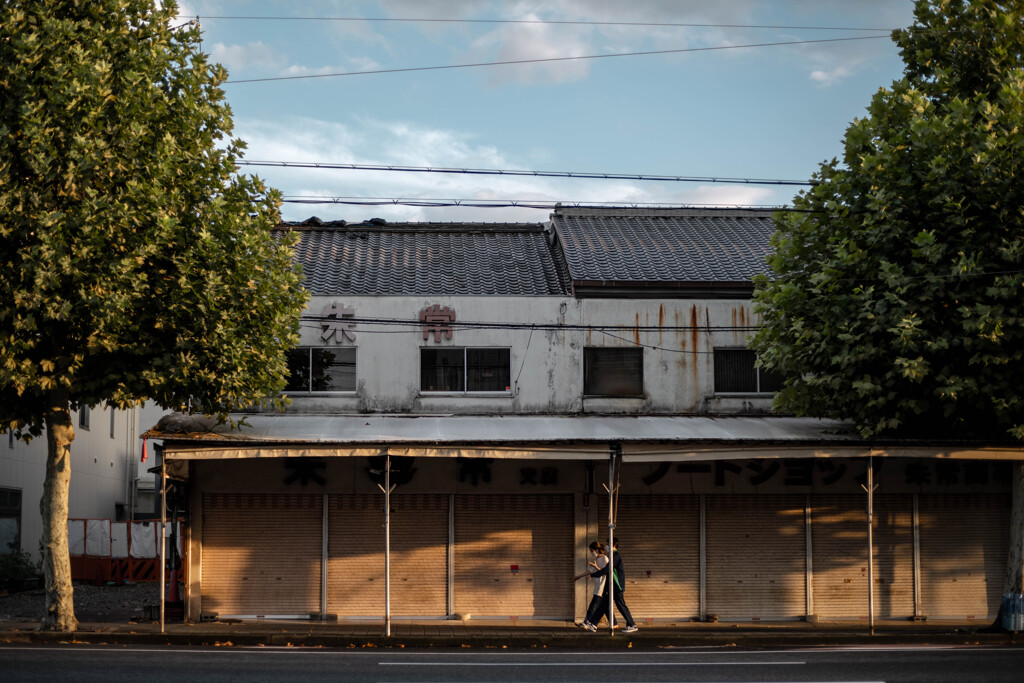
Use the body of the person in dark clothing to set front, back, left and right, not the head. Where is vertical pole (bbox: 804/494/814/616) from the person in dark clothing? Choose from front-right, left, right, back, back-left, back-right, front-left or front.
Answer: back-right

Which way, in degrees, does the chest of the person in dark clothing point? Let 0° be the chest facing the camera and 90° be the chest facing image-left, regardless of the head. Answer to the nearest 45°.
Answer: approximately 90°

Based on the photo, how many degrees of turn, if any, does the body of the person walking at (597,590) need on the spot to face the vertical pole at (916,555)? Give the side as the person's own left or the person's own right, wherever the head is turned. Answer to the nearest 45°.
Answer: approximately 135° to the person's own right

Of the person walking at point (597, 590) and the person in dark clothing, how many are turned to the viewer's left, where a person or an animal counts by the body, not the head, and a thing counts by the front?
2

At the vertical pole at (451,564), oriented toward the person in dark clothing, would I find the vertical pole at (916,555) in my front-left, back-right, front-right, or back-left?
front-left

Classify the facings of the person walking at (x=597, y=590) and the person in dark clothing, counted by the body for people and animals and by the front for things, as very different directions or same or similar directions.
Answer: same or similar directions

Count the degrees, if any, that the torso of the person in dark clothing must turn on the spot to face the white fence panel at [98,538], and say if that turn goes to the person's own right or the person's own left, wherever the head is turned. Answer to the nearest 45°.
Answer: approximately 45° to the person's own right

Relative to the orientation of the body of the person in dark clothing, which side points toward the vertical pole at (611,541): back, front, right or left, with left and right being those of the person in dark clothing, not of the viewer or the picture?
left

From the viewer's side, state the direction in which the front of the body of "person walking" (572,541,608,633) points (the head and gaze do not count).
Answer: to the viewer's left
